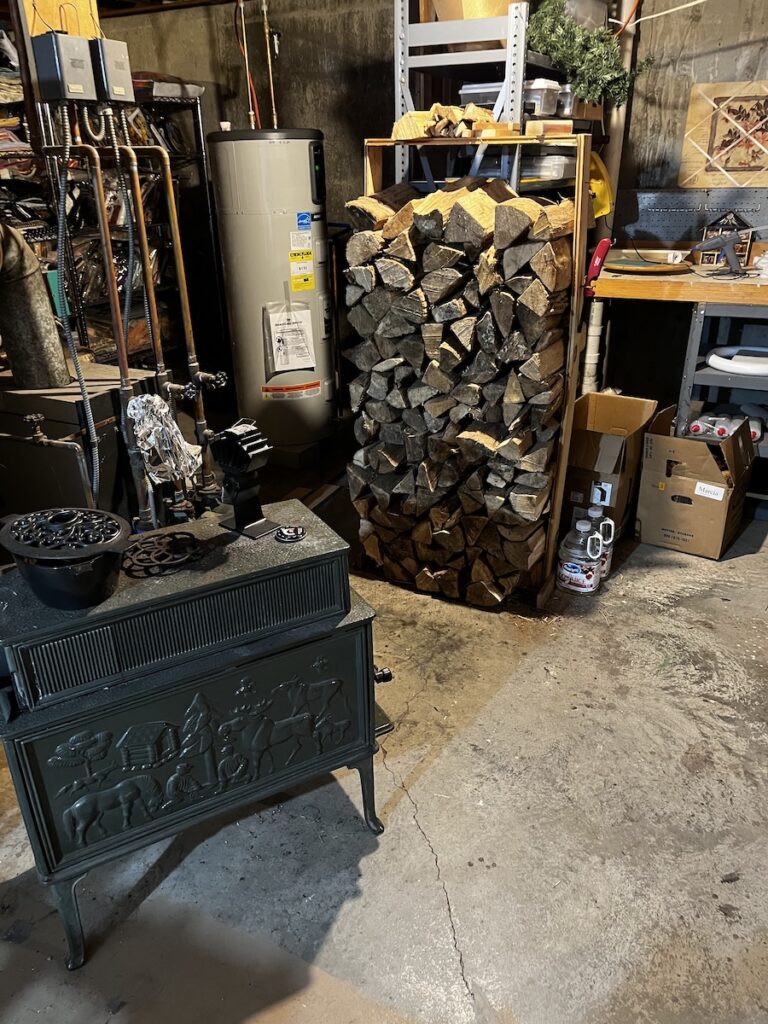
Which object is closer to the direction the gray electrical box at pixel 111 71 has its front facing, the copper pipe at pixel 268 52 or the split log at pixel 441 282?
the split log

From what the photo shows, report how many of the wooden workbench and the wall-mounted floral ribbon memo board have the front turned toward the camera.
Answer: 2

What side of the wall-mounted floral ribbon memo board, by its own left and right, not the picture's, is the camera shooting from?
front

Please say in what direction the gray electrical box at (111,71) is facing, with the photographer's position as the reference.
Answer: facing the viewer and to the right of the viewer

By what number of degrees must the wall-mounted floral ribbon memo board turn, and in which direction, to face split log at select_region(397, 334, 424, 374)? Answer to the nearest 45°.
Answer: approximately 45° to its right

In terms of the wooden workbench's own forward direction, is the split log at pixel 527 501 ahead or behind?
ahead

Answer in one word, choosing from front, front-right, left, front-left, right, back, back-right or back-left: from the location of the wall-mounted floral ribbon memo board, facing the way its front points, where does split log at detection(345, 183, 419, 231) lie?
front-right

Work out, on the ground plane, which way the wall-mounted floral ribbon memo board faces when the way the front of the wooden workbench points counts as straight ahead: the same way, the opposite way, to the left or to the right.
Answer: the same way

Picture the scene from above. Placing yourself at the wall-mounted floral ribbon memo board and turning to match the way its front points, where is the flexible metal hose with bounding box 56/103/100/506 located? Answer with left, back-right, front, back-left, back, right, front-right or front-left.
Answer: front-right

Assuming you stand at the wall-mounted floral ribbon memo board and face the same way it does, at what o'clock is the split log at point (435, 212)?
The split log is roughly at 1 o'clock from the wall-mounted floral ribbon memo board.

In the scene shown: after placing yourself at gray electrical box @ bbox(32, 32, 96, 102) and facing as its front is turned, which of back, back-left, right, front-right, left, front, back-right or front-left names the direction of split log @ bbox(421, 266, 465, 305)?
front-left

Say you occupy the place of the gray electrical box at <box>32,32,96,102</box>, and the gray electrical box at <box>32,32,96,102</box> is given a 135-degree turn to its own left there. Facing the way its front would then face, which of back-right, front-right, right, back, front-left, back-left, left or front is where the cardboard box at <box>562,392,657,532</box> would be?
right

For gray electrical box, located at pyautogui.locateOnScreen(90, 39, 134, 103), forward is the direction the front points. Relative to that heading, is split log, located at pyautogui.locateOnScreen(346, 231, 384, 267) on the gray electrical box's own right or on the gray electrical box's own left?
on the gray electrical box's own left
